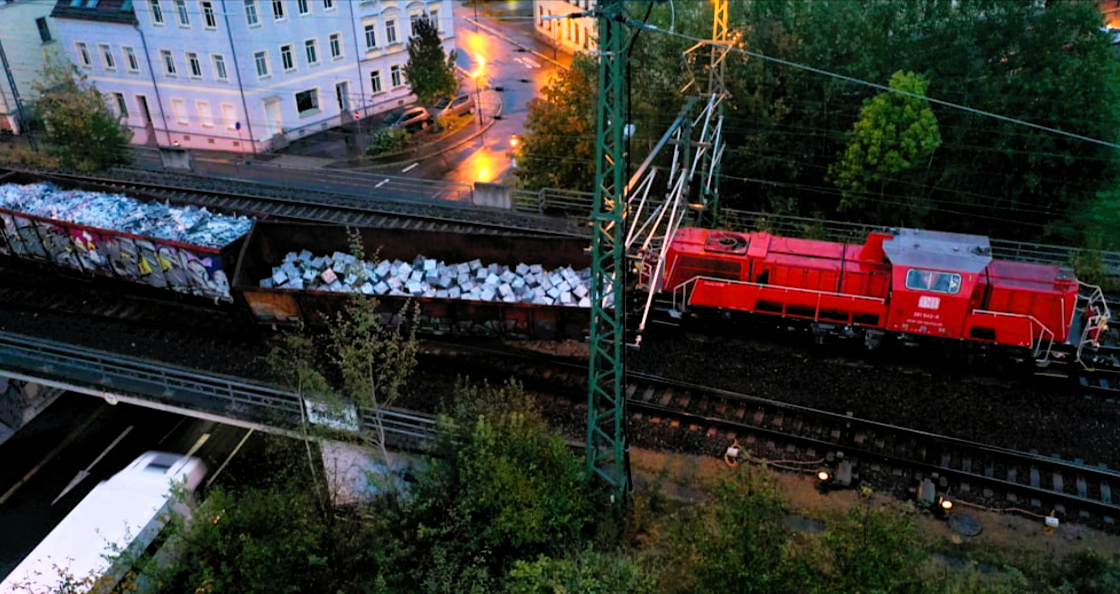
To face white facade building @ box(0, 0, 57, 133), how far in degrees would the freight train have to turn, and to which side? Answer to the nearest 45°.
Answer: approximately 135° to its left

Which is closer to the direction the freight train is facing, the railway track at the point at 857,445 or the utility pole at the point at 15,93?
the railway track

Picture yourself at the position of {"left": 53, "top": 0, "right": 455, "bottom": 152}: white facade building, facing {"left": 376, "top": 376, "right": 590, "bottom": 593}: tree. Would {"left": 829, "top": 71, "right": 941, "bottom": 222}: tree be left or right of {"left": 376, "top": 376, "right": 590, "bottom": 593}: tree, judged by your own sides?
left

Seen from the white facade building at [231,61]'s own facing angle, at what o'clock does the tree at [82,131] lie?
The tree is roughly at 3 o'clock from the white facade building.

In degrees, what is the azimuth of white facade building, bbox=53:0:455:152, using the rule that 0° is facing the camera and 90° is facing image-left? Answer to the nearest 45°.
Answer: approximately 315°

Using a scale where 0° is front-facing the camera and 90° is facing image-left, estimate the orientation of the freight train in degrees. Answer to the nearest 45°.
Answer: approximately 270°

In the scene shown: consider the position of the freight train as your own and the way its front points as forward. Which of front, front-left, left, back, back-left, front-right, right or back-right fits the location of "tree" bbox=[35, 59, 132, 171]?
back-left

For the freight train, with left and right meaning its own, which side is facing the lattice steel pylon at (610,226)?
right
